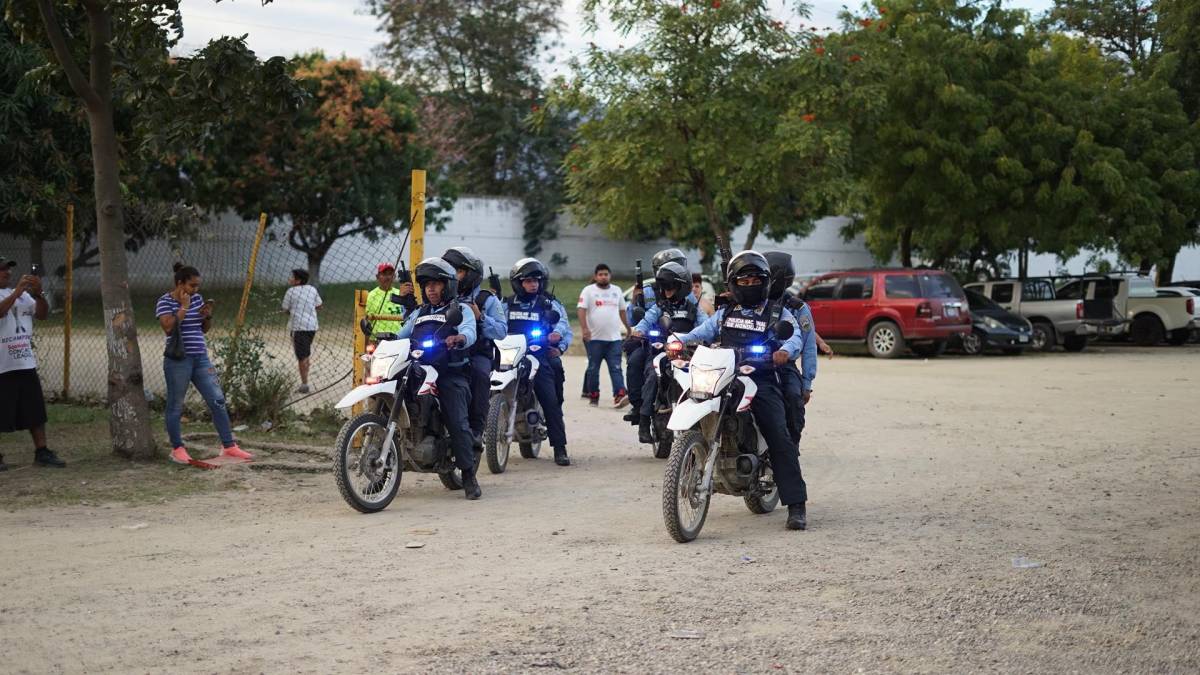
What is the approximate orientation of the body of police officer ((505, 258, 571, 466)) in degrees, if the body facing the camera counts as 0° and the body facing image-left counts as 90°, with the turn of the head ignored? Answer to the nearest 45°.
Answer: approximately 45°

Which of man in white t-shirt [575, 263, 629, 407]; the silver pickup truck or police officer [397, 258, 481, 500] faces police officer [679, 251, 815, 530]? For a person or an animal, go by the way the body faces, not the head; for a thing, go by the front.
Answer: the man in white t-shirt

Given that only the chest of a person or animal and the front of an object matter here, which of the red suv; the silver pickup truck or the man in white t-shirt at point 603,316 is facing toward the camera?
the man in white t-shirt

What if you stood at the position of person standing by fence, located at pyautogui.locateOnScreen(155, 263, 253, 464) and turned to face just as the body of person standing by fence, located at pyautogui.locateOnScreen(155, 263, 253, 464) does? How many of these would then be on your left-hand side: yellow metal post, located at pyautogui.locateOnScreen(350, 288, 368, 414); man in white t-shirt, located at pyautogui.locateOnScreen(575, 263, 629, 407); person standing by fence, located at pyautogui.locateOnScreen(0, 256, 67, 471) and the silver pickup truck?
3

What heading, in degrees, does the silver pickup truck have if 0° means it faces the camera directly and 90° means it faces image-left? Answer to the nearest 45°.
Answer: approximately 135°

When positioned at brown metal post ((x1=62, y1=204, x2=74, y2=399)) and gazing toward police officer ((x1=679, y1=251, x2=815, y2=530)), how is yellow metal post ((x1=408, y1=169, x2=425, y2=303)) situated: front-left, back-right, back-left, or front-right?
front-left

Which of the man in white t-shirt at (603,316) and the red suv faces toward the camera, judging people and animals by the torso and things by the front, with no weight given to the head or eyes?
the man in white t-shirt

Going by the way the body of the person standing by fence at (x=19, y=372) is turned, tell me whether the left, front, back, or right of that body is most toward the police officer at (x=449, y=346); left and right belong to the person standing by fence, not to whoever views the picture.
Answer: front

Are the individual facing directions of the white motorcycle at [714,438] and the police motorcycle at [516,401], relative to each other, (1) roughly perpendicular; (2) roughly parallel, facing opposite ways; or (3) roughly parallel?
roughly parallel

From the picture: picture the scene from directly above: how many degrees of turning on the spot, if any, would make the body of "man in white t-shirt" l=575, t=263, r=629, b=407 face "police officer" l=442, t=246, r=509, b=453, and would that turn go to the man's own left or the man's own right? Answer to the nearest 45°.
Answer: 0° — they already face them

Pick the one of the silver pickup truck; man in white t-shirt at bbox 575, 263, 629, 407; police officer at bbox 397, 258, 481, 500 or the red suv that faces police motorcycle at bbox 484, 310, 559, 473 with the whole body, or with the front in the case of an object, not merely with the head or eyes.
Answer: the man in white t-shirt

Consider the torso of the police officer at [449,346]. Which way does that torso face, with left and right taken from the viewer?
facing the viewer and to the left of the viewer

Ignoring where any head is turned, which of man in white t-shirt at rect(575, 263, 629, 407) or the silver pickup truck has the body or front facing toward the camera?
the man in white t-shirt

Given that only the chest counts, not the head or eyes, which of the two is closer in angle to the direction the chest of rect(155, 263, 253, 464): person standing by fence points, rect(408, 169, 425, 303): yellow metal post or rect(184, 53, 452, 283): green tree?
the yellow metal post

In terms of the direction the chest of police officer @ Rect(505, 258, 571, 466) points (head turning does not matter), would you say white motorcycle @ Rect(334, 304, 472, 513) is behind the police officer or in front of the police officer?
in front

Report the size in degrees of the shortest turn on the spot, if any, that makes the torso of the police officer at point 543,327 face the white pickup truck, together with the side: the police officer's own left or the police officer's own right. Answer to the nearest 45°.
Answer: approximately 180°

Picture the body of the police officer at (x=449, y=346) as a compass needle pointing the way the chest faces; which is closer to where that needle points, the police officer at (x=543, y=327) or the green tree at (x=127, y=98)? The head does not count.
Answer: the green tree
